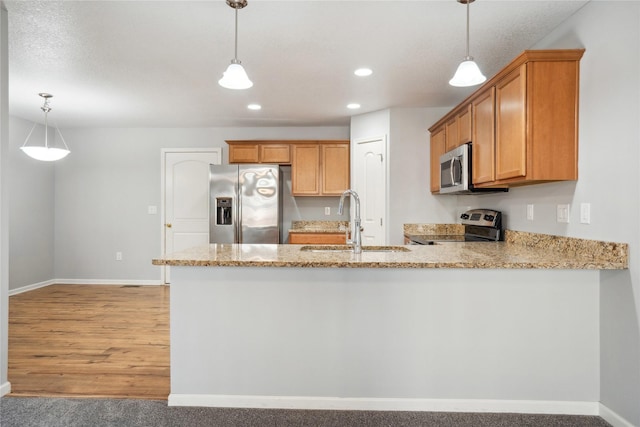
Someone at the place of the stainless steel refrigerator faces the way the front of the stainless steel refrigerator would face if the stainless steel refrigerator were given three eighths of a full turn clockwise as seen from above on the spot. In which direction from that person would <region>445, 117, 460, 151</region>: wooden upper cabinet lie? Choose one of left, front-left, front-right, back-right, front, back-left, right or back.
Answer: back

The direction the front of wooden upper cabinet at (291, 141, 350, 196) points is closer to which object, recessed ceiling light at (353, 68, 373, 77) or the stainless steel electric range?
the recessed ceiling light

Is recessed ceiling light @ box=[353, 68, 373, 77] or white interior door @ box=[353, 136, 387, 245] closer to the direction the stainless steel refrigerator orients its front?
the recessed ceiling light

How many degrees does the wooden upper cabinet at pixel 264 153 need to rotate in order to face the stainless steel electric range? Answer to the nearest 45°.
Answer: approximately 45° to its left

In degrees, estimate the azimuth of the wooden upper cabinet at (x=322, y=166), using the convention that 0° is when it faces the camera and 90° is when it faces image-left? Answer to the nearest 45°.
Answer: approximately 0°

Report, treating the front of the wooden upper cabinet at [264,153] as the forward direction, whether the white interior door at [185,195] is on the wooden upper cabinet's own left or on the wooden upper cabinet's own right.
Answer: on the wooden upper cabinet's own right

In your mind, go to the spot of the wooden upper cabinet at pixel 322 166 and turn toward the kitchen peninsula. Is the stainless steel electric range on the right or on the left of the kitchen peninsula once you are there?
left

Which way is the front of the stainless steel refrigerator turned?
toward the camera

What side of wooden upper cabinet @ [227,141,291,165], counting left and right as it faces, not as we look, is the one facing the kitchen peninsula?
front

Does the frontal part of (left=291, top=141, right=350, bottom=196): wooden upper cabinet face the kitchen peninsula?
yes

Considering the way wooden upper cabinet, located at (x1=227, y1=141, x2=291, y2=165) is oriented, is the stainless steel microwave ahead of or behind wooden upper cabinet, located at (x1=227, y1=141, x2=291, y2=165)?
ahead

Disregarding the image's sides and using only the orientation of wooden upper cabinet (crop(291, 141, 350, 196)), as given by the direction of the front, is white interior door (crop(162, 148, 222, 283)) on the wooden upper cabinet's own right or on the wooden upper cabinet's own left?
on the wooden upper cabinet's own right

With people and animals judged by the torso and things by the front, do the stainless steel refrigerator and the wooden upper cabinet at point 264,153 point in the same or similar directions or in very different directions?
same or similar directions
